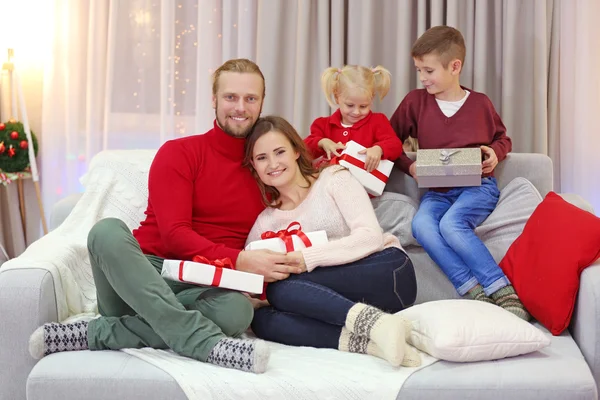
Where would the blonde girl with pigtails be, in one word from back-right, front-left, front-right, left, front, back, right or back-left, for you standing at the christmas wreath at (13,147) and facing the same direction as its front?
front-left

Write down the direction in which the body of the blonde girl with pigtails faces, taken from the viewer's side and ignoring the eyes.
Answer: toward the camera

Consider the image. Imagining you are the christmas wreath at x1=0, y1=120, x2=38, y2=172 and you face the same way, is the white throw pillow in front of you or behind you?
in front

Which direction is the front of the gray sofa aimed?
toward the camera

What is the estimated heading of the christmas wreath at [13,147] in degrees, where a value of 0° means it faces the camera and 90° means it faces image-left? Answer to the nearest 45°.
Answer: approximately 0°

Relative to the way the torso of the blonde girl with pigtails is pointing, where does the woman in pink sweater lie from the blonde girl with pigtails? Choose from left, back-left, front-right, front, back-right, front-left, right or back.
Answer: front

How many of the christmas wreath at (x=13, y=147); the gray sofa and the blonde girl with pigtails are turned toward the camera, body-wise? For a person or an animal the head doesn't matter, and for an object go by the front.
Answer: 3
